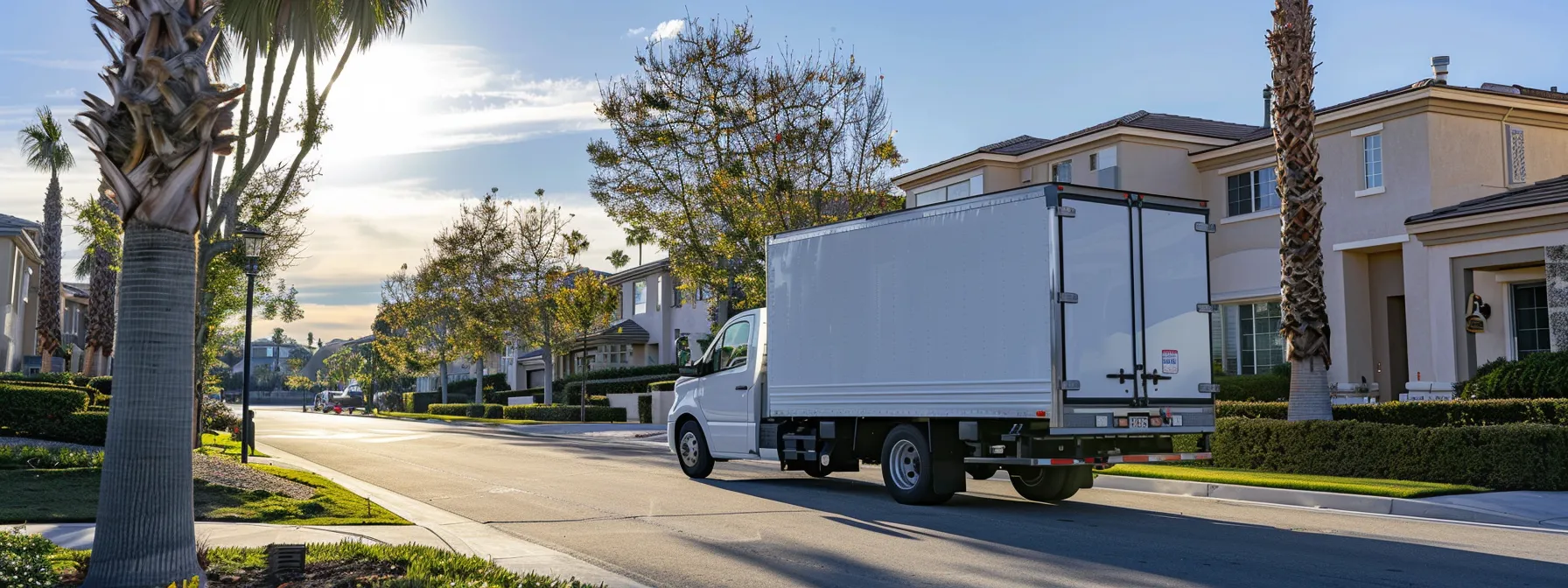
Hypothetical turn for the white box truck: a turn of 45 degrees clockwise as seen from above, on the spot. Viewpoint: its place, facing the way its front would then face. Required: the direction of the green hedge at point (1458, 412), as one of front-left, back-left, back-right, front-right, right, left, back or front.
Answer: front-right

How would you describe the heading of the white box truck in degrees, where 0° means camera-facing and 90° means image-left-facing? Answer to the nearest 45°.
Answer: approximately 135°

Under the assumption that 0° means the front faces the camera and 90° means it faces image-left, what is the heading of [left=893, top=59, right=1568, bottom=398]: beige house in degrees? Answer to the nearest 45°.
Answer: approximately 45°

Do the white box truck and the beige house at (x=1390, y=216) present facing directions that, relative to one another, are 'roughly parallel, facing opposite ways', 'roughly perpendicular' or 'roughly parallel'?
roughly perpendicular

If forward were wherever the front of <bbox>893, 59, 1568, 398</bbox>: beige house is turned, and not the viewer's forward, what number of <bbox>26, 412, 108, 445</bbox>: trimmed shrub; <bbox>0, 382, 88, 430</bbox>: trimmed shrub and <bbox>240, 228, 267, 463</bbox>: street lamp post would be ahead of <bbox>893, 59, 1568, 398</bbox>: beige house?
3

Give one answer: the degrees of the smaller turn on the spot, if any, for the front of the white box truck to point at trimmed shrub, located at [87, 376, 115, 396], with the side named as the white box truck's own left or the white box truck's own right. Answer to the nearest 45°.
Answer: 0° — it already faces it

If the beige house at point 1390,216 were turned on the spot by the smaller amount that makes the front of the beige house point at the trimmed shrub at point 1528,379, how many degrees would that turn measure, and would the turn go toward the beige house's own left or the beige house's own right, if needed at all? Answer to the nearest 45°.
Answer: approximately 45° to the beige house's own left

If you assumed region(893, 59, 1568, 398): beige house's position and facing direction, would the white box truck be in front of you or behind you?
in front

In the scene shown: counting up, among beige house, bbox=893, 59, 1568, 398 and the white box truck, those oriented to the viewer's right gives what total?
0
